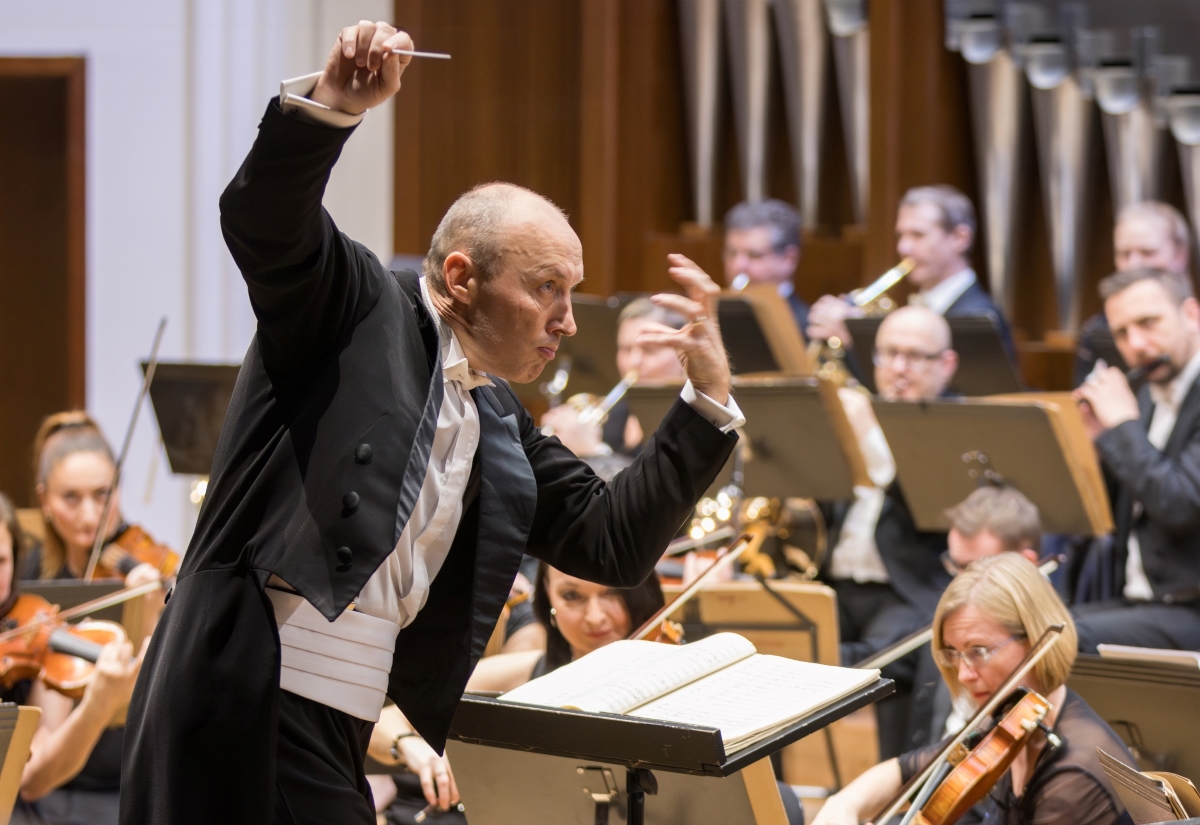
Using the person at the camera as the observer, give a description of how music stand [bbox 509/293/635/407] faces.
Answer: facing away from the viewer

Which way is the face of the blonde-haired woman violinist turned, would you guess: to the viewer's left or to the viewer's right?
to the viewer's left

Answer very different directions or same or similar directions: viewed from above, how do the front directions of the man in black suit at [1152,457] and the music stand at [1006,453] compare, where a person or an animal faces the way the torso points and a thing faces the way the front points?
very different directions

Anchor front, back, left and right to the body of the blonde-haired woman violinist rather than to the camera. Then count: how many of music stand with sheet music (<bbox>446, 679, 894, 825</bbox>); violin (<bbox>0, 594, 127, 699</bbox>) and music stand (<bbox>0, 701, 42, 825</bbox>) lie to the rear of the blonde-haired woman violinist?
0

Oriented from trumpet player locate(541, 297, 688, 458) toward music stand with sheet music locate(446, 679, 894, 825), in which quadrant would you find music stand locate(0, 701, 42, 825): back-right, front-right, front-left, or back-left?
front-right

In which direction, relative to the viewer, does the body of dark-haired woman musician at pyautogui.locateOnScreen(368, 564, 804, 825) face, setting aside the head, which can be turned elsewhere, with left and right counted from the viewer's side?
facing the viewer

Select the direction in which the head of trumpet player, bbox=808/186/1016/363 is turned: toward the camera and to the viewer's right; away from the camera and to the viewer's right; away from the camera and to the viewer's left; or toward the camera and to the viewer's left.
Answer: toward the camera and to the viewer's left

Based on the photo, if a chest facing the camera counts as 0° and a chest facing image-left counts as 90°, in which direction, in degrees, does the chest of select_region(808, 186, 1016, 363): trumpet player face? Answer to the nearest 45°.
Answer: approximately 45°

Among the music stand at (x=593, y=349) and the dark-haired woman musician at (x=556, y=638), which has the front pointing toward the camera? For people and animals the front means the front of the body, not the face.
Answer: the dark-haired woman musician

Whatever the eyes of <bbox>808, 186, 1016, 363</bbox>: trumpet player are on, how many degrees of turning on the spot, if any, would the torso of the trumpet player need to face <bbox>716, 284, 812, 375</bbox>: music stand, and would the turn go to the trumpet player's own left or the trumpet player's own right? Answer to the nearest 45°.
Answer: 0° — they already face it

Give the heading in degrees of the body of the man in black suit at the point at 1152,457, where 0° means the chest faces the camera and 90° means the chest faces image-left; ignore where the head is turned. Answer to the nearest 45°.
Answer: approximately 45°

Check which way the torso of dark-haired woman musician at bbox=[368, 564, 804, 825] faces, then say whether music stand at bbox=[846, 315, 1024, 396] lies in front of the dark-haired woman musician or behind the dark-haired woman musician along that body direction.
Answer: behind

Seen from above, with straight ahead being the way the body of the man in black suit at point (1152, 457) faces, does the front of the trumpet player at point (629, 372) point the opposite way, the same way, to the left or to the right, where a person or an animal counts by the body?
the same way

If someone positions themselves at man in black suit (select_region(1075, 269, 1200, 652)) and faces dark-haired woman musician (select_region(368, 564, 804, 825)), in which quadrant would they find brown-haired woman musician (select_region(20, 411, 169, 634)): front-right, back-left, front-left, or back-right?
front-right

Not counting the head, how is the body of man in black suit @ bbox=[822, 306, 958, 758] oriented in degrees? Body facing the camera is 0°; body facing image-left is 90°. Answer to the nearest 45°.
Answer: approximately 45°

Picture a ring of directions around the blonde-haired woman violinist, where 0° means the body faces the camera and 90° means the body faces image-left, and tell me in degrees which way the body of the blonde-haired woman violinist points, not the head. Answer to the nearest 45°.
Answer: approximately 45°

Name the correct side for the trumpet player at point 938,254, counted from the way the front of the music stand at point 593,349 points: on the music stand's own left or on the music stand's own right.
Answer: on the music stand's own right

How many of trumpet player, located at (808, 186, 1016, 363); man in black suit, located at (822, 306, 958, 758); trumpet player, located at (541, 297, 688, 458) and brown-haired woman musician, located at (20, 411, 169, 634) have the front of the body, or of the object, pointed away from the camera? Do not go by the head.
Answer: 0
